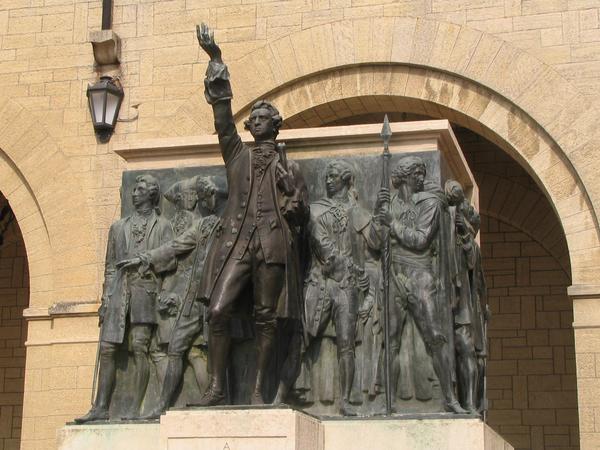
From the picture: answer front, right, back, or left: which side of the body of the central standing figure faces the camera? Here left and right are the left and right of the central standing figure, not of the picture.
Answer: front

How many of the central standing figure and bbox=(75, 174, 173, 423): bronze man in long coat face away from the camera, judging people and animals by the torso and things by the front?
0

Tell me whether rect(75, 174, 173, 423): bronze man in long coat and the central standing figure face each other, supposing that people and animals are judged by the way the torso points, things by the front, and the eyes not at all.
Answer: no

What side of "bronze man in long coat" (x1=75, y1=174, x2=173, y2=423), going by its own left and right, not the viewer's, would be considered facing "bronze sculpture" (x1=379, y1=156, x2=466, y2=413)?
left

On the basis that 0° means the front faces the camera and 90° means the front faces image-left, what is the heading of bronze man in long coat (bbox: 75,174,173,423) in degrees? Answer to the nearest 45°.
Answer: approximately 45°

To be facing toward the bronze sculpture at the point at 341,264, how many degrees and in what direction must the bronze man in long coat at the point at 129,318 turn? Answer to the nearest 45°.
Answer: approximately 135° to its left

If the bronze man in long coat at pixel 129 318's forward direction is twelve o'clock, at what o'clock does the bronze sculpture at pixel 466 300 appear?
The bronze sculpture is roughly at 8 o'clock from the bronze man in long coat.

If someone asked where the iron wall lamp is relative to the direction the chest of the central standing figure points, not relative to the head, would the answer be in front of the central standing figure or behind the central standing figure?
behind

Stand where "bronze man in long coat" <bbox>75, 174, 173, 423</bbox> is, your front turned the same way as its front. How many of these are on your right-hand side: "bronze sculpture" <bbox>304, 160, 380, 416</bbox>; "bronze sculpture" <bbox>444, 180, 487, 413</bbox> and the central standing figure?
0

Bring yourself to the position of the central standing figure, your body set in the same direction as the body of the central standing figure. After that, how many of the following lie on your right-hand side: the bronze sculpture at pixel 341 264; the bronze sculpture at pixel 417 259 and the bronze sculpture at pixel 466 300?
0

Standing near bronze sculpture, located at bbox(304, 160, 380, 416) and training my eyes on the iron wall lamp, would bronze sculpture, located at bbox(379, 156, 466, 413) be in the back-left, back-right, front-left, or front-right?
back-right

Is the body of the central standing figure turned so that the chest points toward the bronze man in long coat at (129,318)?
no
